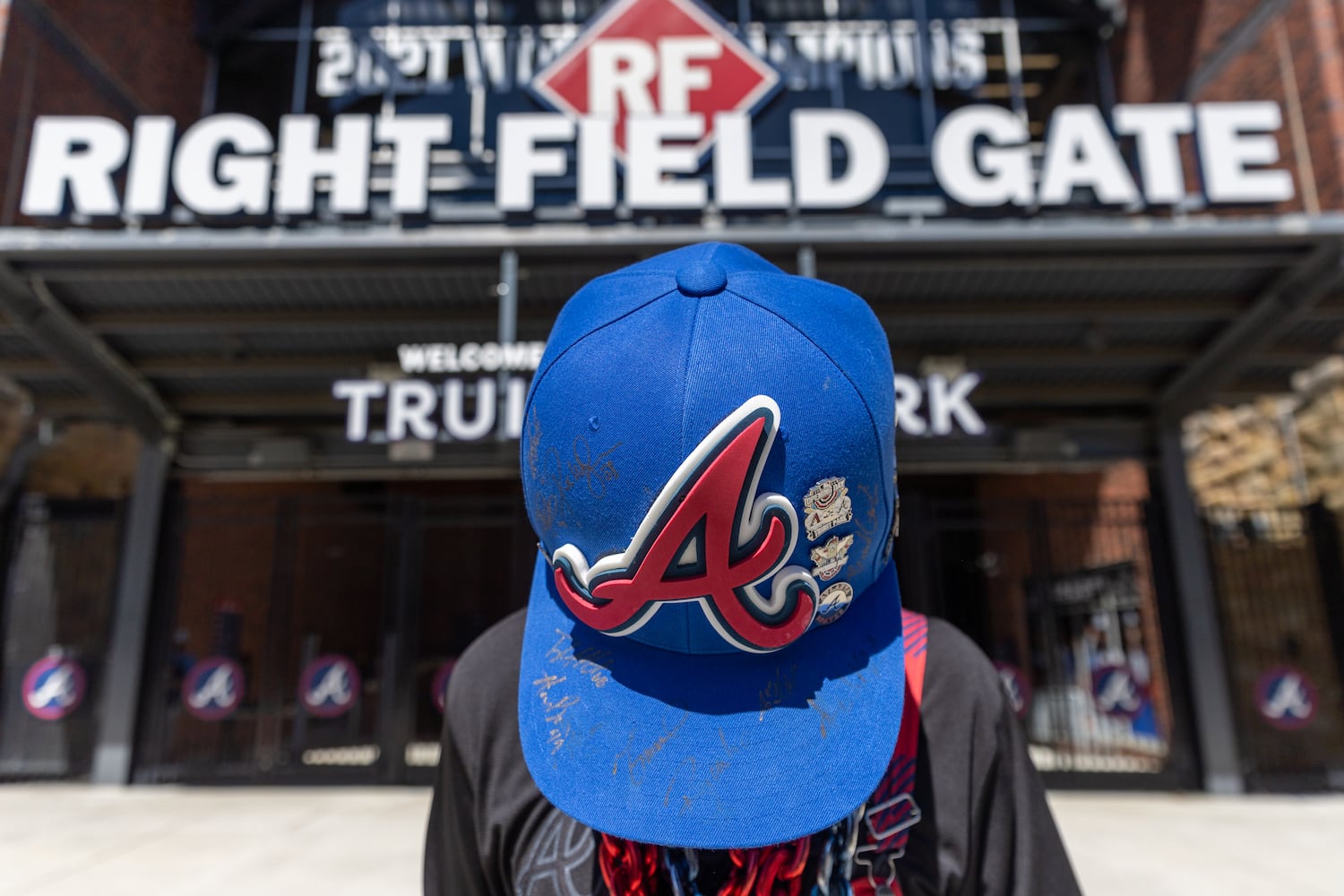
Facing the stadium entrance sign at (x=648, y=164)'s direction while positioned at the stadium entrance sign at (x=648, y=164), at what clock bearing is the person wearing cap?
The person wearing cap is roughly at 12 o'clock from the stadium entrance sign.

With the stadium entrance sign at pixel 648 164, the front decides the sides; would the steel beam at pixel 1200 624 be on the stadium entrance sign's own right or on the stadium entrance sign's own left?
on the stadium entrance sign's own left

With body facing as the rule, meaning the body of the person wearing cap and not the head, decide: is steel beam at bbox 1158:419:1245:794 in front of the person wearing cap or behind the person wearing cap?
behind

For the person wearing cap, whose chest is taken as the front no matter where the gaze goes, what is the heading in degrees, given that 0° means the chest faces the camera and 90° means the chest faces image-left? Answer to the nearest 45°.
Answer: approximately 0°

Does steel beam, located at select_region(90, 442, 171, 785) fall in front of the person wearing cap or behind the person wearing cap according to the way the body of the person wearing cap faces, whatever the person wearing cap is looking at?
behind

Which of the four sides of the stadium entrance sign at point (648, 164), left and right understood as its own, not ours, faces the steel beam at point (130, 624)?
right

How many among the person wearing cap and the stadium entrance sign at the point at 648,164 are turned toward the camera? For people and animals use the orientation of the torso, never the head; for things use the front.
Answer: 2

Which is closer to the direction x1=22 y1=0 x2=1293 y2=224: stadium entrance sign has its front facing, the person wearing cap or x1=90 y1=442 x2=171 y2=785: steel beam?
the person wearing cap
